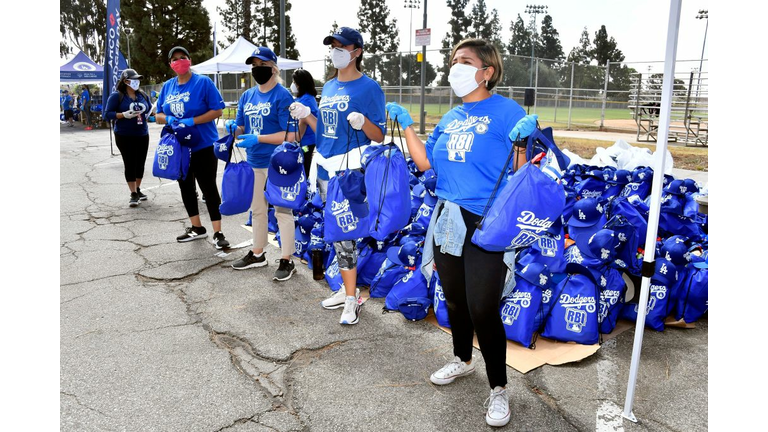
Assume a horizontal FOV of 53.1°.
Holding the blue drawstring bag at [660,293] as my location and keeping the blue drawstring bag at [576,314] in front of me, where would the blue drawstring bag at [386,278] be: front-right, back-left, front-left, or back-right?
front-right

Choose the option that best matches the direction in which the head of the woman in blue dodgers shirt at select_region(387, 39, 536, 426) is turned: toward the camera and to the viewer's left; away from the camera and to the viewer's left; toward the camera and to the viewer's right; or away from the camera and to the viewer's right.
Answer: toward the camera and to the viewer's left

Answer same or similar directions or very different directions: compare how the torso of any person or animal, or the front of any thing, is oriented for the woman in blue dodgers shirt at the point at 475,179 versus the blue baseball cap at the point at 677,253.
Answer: same or similar directions

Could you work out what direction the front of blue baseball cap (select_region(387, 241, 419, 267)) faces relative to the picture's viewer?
facing to the left of the viewer

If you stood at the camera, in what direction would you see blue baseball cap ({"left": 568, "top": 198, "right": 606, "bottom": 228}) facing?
facing the viewer and to the left of the viewer

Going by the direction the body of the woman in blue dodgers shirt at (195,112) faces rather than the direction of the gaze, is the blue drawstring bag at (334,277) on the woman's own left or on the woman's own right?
on the woman's own left

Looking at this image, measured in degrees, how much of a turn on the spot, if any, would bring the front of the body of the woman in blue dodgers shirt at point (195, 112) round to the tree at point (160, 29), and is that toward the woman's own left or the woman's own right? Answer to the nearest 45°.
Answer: approximately 135° to the woman's own right
